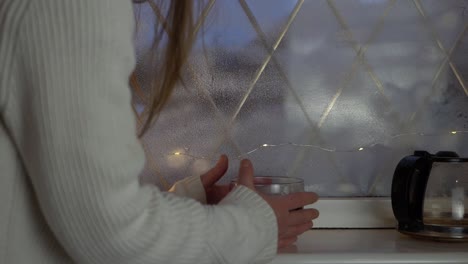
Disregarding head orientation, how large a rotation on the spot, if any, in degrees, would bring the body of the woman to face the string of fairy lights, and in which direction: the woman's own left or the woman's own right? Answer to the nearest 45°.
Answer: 0° — they already face it

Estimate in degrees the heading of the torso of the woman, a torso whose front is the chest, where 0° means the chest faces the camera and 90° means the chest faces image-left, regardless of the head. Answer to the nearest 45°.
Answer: approximately 225°

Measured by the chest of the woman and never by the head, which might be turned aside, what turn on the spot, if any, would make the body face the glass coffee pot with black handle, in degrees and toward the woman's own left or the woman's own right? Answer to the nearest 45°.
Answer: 0° — they already face it
